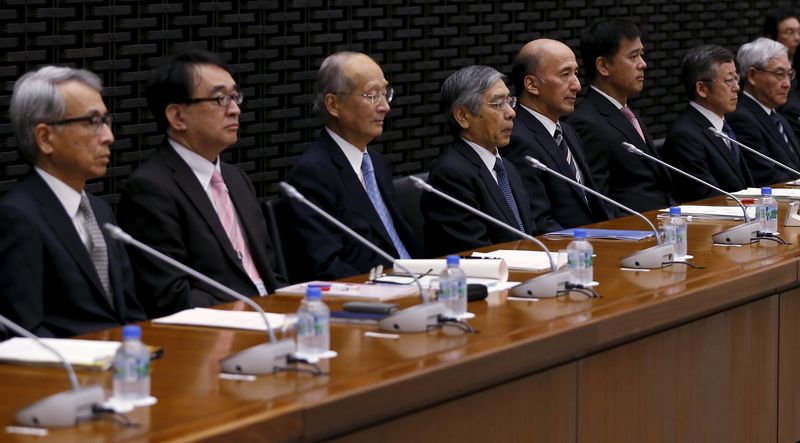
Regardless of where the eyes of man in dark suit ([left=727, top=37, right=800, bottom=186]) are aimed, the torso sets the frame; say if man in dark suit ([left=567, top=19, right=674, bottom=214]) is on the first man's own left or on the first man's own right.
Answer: on the first man's own right

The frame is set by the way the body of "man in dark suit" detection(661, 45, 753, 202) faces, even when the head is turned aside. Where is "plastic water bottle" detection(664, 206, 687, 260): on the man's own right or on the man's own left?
on the man's own right

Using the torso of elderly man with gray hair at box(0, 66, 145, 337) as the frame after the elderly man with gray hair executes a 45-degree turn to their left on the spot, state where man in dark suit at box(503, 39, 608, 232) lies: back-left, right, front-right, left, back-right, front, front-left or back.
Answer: front-left

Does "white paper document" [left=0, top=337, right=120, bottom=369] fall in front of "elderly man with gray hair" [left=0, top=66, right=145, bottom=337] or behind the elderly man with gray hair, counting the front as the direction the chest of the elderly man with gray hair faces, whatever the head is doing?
in front

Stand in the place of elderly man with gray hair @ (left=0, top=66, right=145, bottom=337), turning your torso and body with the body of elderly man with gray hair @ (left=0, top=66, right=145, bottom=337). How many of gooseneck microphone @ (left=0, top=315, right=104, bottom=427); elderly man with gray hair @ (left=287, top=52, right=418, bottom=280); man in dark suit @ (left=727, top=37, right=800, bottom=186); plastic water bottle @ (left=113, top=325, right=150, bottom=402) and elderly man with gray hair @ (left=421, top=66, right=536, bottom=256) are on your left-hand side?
3

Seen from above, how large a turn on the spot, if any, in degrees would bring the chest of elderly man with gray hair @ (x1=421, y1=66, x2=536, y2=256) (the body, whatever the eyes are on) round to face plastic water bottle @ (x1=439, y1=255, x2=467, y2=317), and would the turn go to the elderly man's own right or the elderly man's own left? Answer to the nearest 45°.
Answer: approximately 45° to the elderly man's own right

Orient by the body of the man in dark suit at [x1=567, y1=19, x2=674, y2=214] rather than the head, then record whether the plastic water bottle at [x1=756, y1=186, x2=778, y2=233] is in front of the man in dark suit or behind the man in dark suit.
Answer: in front

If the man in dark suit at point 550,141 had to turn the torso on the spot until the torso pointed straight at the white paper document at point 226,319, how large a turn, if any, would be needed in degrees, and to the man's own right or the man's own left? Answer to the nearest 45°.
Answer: approximately 45° to the man's own right

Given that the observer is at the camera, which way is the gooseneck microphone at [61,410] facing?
facing to the left of the viewer

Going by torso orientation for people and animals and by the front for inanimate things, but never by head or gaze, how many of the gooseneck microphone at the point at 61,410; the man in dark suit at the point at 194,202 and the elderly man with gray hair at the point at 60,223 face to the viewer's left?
1

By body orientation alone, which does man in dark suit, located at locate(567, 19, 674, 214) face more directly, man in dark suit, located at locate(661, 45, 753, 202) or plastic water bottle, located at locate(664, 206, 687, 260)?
the plastic water bottle
